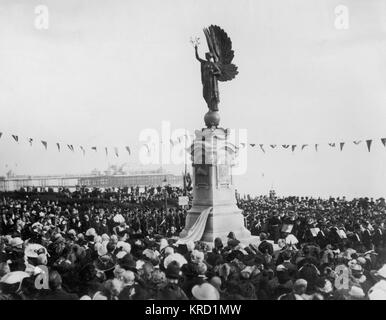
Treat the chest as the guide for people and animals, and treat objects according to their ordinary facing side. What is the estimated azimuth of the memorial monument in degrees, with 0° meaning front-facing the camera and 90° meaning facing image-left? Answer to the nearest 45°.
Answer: approximately 45°

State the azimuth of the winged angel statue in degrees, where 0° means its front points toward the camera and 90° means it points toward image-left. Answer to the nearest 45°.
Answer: approximately 45°
